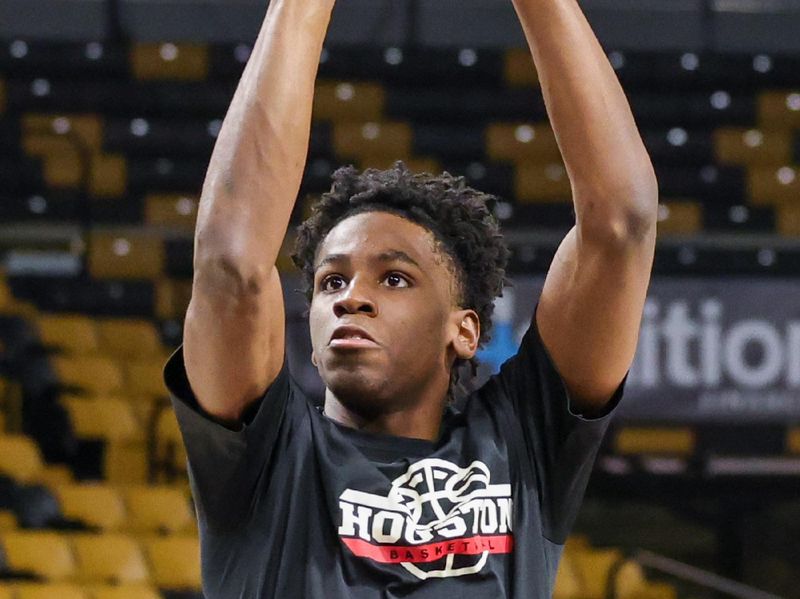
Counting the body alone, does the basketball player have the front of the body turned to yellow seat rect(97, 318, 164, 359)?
no

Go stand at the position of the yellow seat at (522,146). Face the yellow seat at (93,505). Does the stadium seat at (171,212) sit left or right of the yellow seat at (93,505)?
right

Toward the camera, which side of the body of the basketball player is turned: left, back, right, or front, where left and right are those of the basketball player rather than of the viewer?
front

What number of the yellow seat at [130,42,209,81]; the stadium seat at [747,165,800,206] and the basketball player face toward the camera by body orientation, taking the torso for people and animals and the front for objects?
3

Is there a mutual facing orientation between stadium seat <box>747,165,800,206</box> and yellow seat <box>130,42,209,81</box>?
no

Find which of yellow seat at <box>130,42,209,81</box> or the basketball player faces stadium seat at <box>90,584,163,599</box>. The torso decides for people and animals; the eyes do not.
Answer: the yellow seat

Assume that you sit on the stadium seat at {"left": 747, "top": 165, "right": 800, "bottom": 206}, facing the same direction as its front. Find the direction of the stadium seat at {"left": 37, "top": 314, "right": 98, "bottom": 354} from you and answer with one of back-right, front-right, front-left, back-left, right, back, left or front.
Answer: front-right

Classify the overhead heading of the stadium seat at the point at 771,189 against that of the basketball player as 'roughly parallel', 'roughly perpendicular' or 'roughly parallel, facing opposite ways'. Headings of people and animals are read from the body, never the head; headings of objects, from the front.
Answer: roughly parallel

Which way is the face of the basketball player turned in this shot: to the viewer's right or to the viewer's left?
to the viewer's left

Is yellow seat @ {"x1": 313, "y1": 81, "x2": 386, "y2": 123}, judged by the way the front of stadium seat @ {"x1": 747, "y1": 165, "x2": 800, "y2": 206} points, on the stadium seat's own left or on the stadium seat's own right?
on the stadium seat's own right

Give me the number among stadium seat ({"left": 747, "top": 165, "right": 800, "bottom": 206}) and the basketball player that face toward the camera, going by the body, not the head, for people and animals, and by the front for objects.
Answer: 2

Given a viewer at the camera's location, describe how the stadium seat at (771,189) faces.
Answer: facing the viewer

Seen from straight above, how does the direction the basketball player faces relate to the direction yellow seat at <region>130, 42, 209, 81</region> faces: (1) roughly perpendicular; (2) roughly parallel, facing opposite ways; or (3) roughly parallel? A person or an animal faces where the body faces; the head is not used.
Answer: roughly parallel
